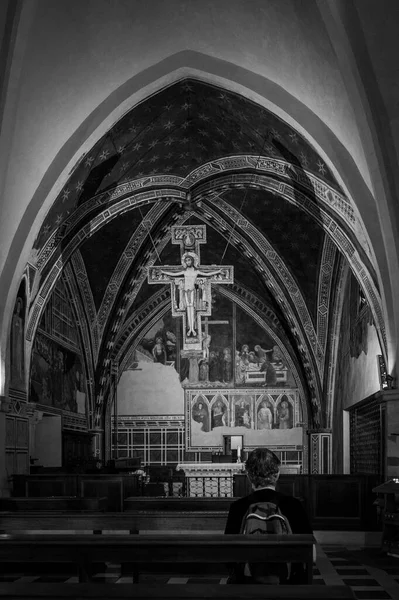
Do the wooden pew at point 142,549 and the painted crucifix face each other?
yes

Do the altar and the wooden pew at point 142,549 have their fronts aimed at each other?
yes

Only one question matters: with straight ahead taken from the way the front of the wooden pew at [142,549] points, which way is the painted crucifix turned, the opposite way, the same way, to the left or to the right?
the opposite way

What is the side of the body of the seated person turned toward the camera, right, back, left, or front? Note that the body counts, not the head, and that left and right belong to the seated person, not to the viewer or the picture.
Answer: back

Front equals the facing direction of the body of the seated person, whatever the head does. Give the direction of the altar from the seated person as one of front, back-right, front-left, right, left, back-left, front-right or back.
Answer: front

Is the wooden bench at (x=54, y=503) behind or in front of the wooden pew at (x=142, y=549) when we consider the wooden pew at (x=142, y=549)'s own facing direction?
in front

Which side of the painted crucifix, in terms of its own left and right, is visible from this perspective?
front

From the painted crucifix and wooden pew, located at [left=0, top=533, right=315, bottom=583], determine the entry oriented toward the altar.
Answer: the wooden pew

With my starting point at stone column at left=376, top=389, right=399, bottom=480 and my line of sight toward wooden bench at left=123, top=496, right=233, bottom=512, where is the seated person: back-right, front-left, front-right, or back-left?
front-left

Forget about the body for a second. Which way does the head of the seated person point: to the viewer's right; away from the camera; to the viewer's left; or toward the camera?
away from the camera

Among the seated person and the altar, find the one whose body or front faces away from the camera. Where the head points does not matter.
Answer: the seated person

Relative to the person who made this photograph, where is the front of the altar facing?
facing the viewer

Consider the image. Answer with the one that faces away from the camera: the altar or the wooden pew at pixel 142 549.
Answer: the wooden pew

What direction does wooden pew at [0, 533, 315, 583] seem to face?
away from the camera
